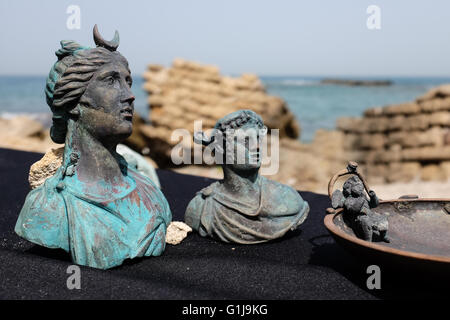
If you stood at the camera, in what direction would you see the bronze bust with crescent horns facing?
facing the viewer and to the right of the viewer

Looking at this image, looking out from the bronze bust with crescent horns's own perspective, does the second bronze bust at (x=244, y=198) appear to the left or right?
on its left

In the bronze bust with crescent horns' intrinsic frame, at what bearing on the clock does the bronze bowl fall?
The bronze bowl is roughly at 11 o'clock from the bronze bust with crescent horns.

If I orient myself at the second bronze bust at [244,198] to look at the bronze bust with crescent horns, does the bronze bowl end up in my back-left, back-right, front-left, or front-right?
back-left
